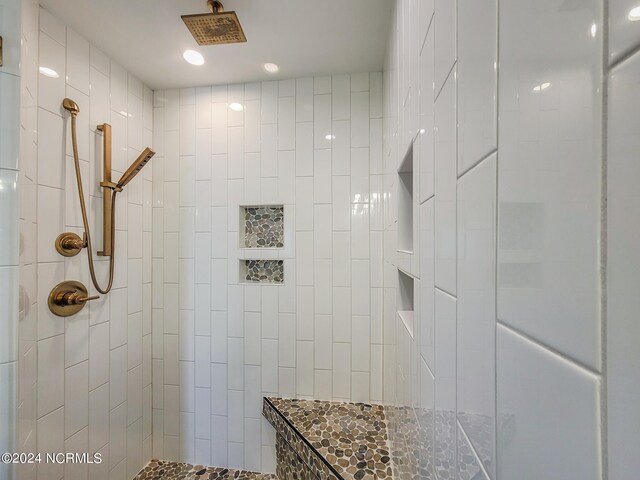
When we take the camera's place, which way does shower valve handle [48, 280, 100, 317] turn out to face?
facing the viewer and to the right of the viewer

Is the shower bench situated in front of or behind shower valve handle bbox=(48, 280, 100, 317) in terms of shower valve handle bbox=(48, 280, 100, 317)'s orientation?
in front

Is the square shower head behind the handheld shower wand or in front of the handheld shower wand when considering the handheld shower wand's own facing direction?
in front

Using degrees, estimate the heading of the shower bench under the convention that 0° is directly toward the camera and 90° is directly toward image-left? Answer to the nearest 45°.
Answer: approximately 45°

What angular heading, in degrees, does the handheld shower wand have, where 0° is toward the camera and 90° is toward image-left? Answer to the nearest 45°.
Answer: approximately 315°
